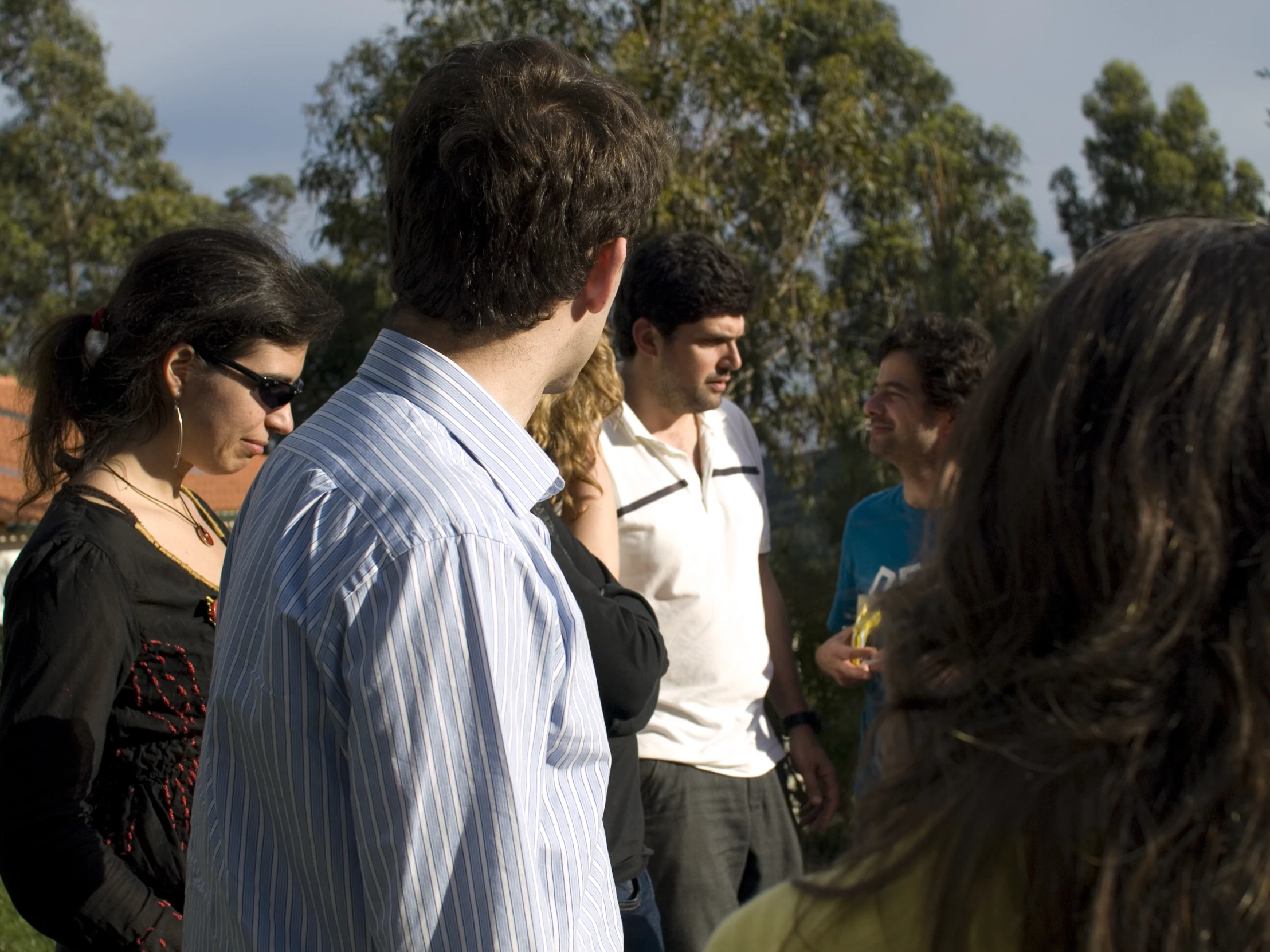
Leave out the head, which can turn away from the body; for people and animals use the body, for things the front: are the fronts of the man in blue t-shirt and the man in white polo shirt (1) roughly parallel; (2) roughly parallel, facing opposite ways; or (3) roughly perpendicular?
roughly perpendicular

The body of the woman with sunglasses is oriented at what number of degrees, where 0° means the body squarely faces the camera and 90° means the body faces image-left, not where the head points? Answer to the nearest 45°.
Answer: approximately 315°

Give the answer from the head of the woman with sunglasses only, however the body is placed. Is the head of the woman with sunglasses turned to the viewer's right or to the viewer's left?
to the viewer's right

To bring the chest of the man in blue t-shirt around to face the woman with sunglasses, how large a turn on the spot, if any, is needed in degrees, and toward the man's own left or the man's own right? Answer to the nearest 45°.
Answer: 0° — they already face them

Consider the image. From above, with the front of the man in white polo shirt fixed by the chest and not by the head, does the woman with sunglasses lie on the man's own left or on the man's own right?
on the man's own right

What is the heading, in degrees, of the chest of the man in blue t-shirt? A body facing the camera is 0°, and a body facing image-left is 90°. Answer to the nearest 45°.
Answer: approximately 45°
